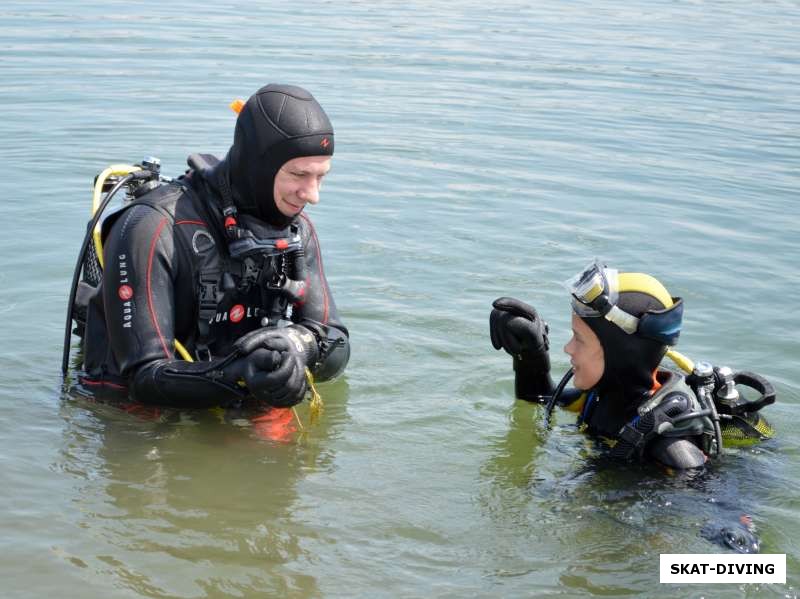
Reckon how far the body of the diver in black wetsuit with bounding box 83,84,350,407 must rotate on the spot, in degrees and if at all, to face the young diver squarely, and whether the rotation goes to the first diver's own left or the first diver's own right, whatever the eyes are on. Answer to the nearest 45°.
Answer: approximately 45° to the first diver's own left

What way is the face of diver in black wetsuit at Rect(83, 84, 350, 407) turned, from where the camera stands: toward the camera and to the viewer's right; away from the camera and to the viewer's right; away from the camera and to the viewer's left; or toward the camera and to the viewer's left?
toward the camera and to the viewer's right
